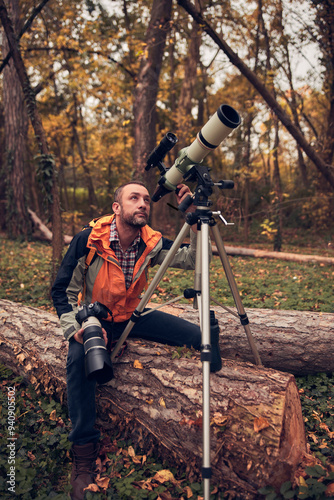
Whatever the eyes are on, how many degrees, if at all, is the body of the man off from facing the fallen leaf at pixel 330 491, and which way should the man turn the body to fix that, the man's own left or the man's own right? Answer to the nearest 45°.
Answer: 0° — they already face it

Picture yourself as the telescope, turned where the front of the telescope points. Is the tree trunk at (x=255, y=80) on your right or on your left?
on your left

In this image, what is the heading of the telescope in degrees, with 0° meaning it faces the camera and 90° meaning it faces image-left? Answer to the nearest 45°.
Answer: approximately 315°

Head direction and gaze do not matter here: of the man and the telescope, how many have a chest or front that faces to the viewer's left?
0

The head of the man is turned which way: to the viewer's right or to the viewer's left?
to the viewer's right

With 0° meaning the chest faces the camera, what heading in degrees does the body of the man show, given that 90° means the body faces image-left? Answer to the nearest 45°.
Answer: approximately 315°

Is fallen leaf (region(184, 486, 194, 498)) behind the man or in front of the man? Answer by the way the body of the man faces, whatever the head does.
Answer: in front
